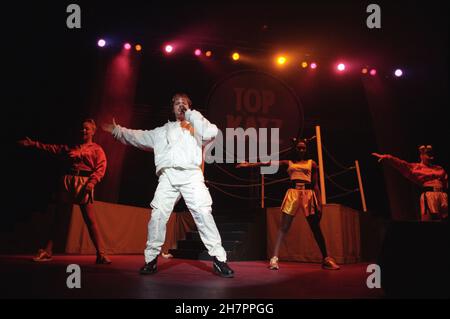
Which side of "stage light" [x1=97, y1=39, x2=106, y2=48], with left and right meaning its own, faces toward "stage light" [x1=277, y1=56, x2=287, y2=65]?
left

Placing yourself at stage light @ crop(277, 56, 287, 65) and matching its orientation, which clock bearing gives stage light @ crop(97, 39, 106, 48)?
stage light @ crop(97, 39, 106, 48) is roughly at 2 o'clock from stage light @ crop(277, 56, 287, 65).

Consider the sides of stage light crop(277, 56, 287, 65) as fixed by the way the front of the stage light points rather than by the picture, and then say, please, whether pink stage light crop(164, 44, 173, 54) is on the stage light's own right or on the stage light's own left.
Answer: on the stage light's own right
